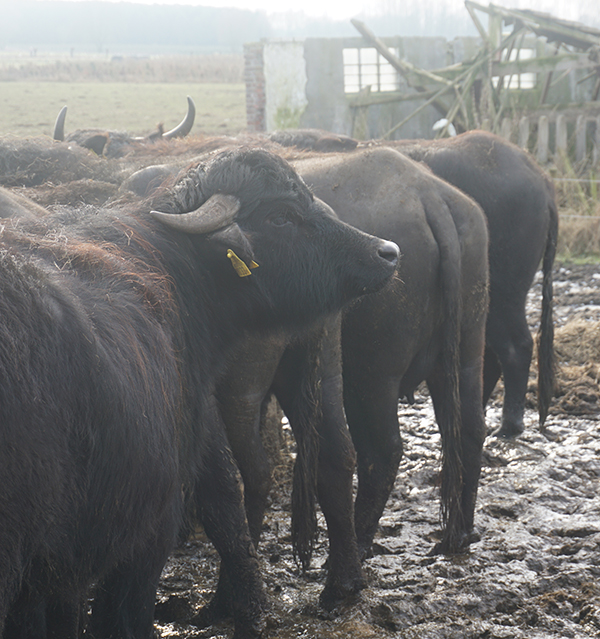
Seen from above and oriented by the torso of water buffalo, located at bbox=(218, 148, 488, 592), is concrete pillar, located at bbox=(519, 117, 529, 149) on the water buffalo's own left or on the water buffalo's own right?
on the water buffalo's own right

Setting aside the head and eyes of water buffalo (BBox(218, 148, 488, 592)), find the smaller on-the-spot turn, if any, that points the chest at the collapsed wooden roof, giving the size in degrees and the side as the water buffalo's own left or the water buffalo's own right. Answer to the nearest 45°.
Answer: approximately 45° to the water buffalo's own right

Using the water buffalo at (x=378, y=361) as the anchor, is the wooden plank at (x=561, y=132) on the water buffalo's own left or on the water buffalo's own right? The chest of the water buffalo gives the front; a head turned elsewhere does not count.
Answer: on the water buffalo's own right

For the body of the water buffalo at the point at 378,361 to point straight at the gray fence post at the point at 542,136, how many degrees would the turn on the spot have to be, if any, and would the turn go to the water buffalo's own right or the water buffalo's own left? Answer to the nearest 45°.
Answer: approximately 45° to the water buffalo's own right

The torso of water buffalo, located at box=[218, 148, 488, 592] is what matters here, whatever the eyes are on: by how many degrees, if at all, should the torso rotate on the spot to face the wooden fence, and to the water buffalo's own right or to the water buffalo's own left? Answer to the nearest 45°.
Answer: approximately 45° to the water buffalo's own right

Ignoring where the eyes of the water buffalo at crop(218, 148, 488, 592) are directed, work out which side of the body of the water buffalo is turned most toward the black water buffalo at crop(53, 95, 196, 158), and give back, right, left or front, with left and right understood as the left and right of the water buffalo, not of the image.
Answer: front

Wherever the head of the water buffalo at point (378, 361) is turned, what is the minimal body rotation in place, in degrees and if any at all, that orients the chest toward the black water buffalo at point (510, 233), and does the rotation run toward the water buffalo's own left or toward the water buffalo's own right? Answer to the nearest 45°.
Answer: approximately 90° to the water buffalo's own right

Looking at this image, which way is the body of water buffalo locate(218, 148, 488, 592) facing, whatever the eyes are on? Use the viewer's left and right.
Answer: facing away from the viewer and to the left of the viewer
